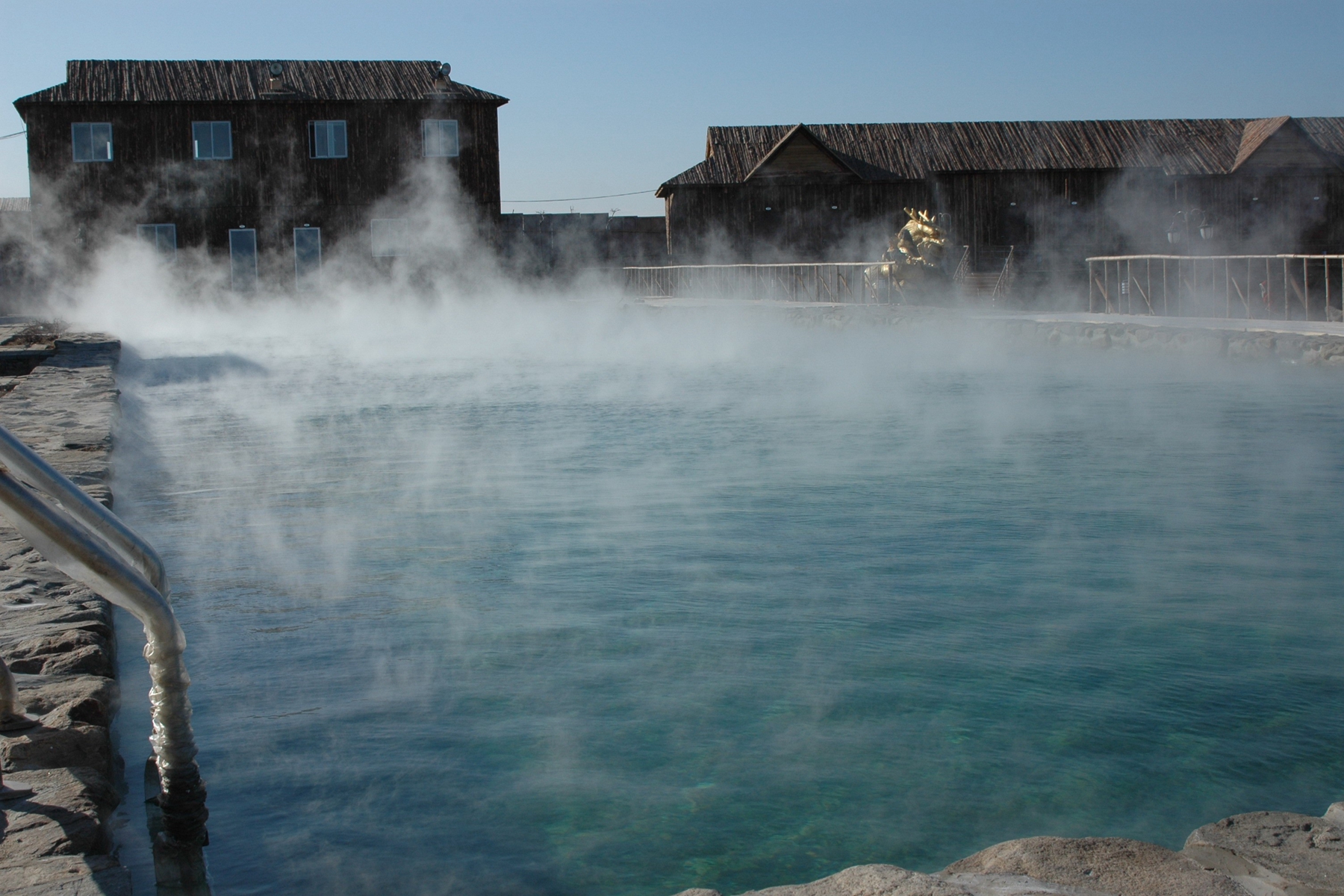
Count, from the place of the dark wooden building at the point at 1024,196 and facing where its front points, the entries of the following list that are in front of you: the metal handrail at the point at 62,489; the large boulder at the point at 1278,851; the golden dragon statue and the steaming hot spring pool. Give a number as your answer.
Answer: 4

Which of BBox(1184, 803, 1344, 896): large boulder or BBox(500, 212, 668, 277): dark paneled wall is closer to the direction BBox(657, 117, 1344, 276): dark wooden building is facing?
the large boulder

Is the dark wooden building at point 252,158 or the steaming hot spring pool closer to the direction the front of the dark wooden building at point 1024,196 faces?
the steaming hot spring pool

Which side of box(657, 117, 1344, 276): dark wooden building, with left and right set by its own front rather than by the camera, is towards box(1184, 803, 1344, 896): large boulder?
front

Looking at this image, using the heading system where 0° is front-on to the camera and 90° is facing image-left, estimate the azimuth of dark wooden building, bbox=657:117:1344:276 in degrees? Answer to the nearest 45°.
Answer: approximately 0°

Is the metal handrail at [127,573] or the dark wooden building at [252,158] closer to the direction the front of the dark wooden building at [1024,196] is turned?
the metal handrail

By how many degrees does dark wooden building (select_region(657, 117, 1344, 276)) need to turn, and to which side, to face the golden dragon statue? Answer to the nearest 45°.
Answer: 0° — it already faces it

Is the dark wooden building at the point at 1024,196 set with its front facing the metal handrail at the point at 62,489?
yes

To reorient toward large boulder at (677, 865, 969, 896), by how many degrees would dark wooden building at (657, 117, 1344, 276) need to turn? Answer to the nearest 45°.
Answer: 0° — it already faces it

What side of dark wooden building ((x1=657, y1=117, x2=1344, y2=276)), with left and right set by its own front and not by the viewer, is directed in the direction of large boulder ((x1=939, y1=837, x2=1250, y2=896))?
front

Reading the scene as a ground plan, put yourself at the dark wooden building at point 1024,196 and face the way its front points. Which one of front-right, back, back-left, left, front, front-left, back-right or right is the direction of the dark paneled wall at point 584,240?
right

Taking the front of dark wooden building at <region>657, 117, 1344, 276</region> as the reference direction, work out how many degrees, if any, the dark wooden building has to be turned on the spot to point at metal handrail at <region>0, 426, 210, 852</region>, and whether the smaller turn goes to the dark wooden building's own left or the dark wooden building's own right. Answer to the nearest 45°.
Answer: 0° — it already faces it
